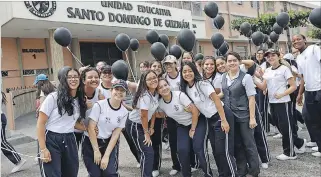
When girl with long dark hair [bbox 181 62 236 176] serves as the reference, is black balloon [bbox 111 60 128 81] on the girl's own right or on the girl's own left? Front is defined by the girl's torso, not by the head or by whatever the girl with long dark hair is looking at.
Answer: on the girl's own right

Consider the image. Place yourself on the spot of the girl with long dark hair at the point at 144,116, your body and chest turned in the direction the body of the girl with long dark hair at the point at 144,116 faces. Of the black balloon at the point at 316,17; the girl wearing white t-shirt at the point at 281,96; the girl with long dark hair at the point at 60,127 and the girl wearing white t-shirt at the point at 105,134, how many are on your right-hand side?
2

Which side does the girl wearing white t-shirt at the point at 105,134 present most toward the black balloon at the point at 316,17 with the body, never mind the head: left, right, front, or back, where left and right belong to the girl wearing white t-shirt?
left

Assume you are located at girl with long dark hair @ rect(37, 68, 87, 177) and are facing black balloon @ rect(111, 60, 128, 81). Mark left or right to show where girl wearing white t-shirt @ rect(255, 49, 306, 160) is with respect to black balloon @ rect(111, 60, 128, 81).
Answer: right

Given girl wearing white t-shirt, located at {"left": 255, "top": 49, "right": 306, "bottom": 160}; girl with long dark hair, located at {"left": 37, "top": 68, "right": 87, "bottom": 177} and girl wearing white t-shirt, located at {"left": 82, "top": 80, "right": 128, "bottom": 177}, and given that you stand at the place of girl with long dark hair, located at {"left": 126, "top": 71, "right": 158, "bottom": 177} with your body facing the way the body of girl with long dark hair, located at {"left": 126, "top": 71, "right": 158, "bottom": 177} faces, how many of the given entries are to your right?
2
